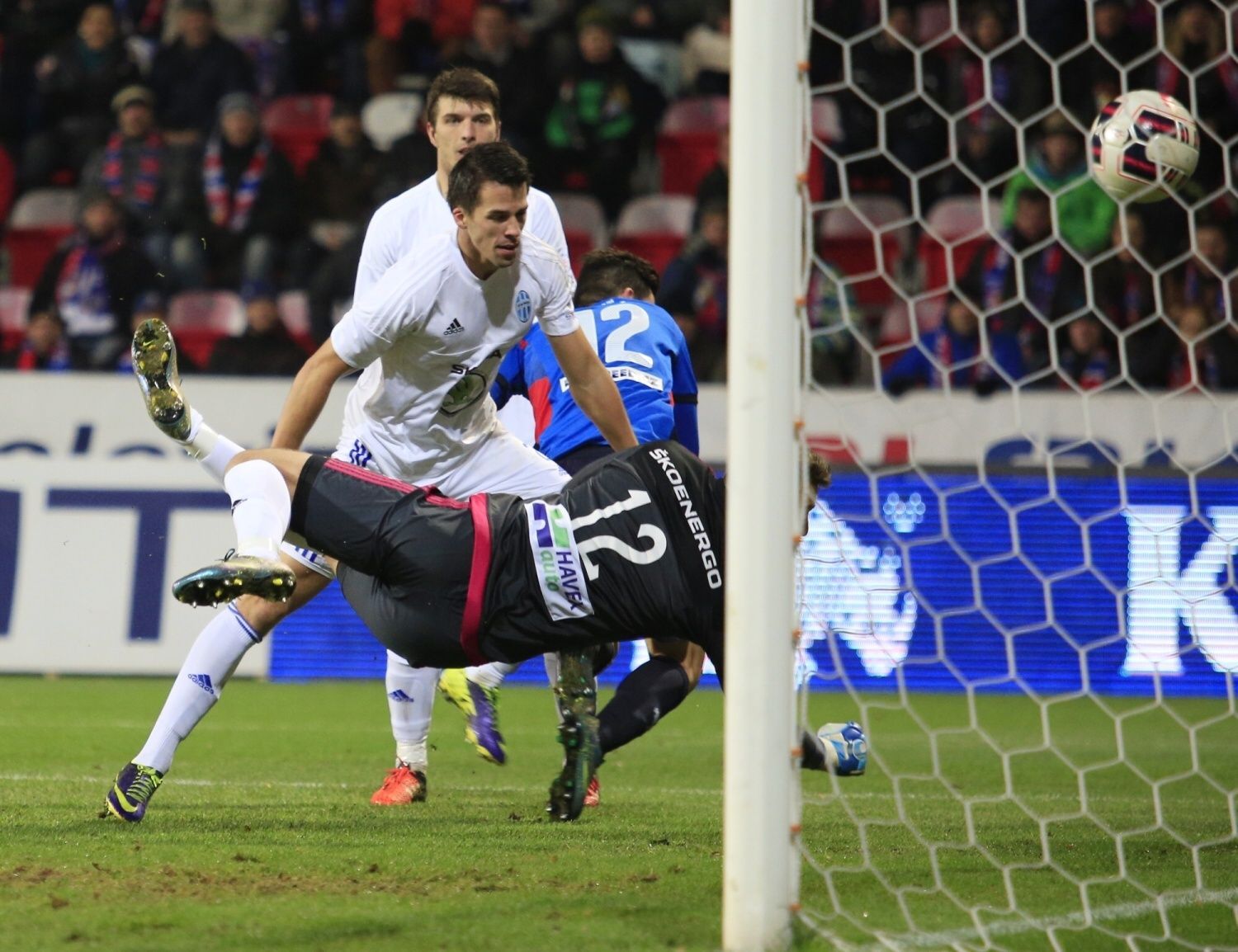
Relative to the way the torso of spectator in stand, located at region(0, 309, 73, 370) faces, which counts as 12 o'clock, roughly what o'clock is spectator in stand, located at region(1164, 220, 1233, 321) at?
spectator in stand, located at region(1164, 220, 1233, 321) is roughly at 10 o'clock from spectator in stand, located at region(0, 309, 73, 370).

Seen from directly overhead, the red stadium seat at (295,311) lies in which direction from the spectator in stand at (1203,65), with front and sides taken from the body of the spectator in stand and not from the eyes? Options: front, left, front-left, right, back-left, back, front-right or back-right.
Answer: right

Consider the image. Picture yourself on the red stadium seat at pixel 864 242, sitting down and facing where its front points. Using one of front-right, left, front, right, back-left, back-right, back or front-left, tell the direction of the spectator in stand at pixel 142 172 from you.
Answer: right

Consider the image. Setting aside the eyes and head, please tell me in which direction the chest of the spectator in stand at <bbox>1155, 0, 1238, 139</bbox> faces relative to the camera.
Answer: toward the camera

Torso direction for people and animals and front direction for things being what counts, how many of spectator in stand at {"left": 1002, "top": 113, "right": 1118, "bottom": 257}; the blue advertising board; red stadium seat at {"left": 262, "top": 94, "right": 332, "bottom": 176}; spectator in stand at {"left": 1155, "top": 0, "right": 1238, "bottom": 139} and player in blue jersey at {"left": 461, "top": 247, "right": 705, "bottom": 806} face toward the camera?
4

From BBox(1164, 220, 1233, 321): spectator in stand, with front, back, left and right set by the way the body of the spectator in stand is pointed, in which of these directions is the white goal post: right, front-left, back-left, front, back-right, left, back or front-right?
front

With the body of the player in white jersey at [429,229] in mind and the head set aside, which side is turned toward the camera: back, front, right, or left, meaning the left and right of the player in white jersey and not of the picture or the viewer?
front

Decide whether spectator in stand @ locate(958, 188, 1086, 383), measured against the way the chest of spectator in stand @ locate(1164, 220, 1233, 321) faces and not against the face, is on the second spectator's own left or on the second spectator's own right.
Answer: on the second spectator's own right

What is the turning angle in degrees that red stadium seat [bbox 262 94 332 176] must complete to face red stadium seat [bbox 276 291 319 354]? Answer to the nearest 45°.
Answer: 0° — it already faces it

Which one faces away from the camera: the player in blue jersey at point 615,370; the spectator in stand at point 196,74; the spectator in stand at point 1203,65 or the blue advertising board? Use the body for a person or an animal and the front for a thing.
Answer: the player in blue jersey

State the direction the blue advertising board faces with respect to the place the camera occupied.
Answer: facing the viewer

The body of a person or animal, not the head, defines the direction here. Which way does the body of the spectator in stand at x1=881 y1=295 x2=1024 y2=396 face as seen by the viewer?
toward the camera

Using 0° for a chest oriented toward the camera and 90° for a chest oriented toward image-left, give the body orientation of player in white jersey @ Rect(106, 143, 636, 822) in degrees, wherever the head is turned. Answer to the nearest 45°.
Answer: approximately 315°

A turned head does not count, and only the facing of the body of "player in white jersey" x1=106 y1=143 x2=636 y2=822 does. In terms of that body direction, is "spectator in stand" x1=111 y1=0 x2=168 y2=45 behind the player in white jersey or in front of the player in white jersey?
behind

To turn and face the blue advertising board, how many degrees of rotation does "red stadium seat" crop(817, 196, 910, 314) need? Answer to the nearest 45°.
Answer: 0° — it already faces it

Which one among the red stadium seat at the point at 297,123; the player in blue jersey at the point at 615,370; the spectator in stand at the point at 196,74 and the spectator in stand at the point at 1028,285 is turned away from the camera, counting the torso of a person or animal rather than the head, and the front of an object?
the player in blue jersey
